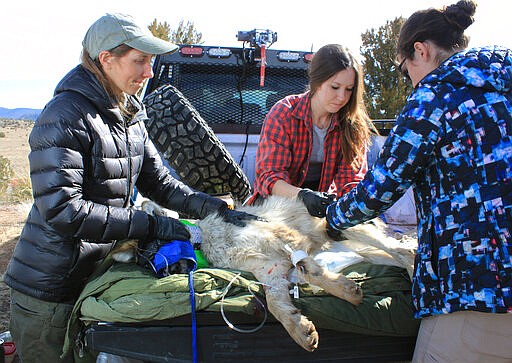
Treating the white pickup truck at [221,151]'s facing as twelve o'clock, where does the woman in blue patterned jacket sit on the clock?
The woman in blue patterned jacket is roughly at 5 o'clock from the white pickup truck.

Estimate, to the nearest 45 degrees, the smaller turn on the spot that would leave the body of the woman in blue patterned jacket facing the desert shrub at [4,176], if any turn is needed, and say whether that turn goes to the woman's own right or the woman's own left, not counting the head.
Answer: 0° — they already face it

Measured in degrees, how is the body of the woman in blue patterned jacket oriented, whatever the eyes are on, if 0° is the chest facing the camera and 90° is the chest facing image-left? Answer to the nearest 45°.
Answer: approximately 135°

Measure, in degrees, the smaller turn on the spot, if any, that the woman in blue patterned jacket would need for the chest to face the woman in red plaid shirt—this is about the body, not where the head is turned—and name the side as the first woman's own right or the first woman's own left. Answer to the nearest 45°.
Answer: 0° — they already face them

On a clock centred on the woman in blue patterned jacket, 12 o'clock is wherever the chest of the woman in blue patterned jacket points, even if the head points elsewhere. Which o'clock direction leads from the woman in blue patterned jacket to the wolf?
The wolf is roughly at 12 o'clock from the woman in blue patterned jacket.

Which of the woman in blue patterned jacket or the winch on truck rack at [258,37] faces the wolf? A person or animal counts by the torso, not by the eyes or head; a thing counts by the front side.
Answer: the woman in blue patterned jacket

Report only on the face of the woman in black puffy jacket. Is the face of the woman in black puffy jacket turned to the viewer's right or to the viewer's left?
to the viewer's right

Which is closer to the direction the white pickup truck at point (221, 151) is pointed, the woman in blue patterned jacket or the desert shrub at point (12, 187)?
the desert shrub

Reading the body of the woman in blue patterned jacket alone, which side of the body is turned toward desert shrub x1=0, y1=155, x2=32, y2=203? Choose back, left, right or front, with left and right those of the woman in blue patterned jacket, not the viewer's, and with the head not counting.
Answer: front

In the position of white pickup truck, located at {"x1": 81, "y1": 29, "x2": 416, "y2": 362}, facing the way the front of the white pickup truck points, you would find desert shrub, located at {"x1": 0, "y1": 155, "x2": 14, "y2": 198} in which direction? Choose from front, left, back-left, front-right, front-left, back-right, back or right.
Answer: front-left

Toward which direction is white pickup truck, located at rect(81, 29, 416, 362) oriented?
away from the camera
